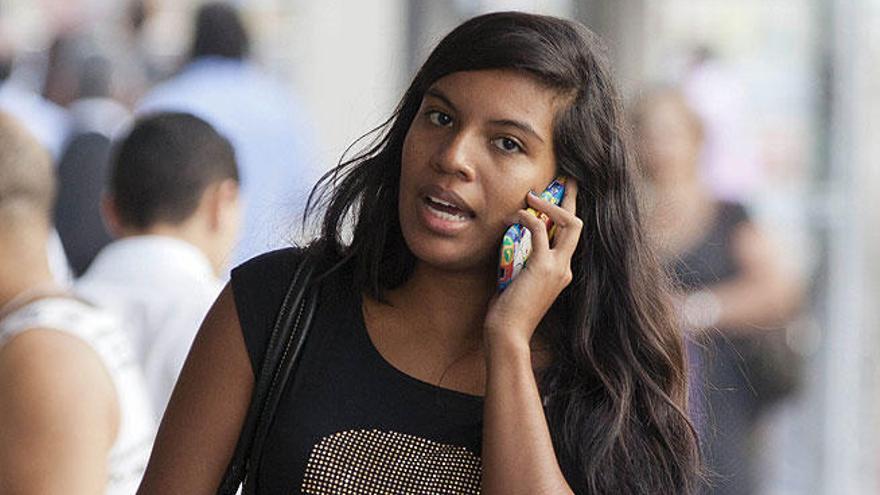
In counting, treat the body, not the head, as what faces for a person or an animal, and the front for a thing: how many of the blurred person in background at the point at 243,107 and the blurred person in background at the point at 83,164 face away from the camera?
2

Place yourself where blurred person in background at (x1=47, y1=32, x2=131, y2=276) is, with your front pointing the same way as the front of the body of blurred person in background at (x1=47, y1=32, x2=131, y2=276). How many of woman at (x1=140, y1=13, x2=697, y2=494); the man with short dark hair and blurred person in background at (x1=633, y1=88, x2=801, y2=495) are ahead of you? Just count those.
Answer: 0

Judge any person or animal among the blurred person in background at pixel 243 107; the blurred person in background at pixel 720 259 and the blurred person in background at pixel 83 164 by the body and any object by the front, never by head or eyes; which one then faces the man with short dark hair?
the blurred person in background at pixel 720 259

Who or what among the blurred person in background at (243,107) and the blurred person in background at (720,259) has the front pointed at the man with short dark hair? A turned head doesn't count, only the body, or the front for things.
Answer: the blurred person in background at (720,259)

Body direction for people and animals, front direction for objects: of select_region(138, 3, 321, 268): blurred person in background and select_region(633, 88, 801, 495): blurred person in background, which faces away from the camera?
select_region(138, 3, 321, 268): blurred person in background

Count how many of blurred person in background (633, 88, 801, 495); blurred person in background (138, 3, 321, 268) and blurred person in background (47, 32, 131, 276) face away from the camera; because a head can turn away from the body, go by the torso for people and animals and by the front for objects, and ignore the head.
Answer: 2

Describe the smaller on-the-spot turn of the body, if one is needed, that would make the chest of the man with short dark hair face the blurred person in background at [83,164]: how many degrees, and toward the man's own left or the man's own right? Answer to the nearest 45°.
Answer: approximately 45° to the man's own left

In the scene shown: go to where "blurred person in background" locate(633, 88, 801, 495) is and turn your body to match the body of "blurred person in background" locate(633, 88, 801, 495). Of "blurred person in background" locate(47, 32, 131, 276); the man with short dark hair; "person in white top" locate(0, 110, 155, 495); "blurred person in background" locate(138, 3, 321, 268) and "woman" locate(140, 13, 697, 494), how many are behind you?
0

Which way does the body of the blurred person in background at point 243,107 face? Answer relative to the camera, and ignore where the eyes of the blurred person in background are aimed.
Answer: away from the camera

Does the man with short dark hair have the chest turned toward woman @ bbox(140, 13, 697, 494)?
no

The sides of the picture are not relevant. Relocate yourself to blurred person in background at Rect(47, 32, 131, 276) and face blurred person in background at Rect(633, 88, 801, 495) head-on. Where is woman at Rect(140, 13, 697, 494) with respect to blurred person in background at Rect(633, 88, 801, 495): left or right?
right

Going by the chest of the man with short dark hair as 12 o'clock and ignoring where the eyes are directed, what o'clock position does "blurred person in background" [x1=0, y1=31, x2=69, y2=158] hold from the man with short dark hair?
The blurred person in background is roughly at 10 o'clock from the man with short dark hair.

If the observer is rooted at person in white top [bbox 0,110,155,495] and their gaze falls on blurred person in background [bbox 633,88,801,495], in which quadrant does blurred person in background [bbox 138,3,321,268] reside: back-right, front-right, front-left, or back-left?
front-left

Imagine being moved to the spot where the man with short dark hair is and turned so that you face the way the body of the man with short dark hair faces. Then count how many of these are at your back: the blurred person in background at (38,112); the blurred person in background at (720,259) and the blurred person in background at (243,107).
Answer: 0

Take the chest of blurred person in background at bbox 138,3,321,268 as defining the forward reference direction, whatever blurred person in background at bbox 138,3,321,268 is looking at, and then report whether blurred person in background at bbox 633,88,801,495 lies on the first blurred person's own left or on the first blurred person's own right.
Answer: on the first blurred person's own right

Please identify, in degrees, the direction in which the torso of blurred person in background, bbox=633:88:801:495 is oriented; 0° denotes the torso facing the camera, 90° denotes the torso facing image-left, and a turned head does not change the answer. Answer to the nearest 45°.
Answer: approximately 45°

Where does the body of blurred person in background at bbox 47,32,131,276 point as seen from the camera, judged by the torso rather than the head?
away from the camera

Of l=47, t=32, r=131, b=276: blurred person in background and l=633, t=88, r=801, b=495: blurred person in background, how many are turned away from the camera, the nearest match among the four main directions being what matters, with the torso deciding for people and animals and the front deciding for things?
1

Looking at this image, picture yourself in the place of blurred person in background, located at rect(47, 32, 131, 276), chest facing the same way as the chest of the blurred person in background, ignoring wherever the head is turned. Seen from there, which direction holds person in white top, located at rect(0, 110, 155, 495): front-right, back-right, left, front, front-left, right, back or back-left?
back

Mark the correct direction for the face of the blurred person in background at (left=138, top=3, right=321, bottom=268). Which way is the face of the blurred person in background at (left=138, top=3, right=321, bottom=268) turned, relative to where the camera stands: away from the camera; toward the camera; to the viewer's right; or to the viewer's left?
away from the camera
